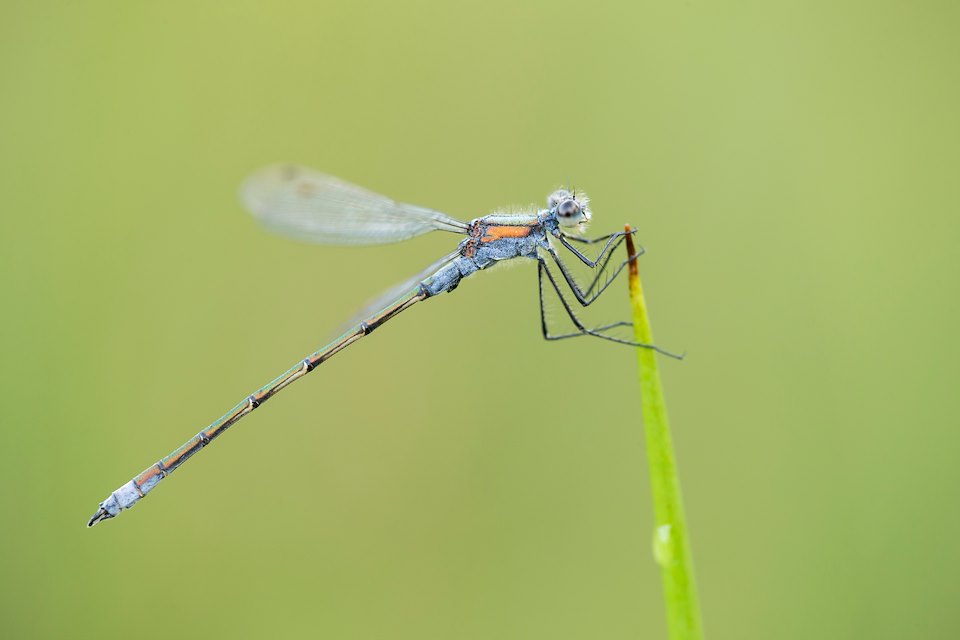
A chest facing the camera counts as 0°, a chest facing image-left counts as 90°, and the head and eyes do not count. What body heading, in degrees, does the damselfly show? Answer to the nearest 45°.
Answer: approximately 270°
